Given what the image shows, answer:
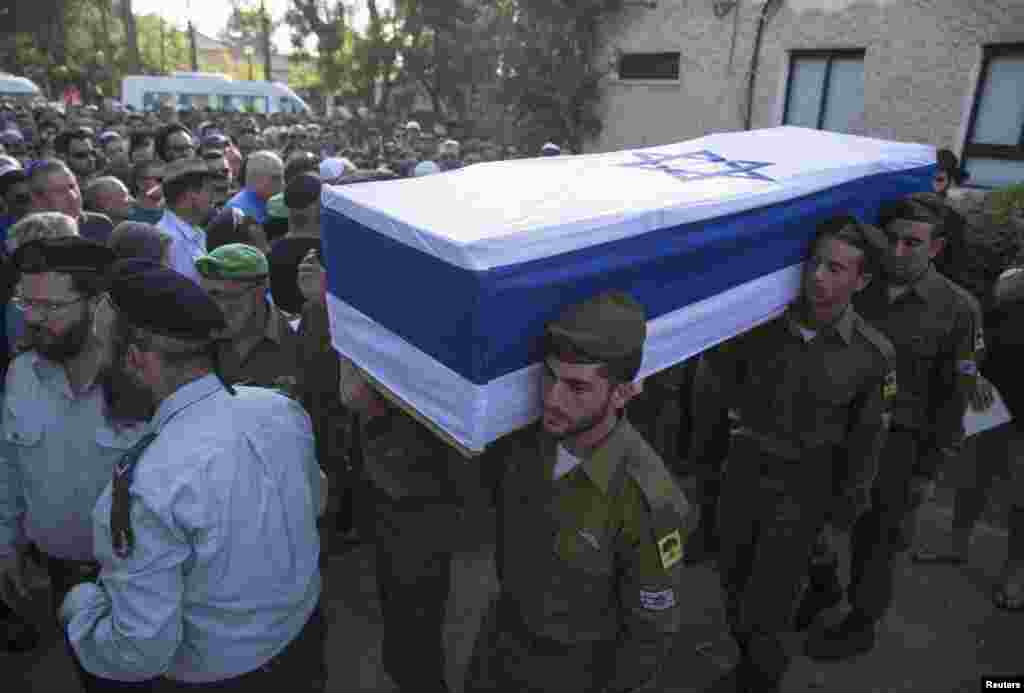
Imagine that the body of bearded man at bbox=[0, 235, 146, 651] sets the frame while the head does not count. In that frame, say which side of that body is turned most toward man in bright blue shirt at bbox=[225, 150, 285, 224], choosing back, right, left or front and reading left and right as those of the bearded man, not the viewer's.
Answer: back

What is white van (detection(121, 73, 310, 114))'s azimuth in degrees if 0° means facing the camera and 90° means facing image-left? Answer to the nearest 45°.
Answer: approximately 270°

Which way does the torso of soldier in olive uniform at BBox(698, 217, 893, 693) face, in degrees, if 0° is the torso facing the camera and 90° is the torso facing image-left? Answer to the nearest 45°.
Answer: approximately 45°

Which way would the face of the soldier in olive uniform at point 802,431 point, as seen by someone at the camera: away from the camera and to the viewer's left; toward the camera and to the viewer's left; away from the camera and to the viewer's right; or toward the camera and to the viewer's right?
toward the camera and to the viewer's left

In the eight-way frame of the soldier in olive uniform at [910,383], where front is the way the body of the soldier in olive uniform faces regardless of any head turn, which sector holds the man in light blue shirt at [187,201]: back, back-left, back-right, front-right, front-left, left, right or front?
front-right

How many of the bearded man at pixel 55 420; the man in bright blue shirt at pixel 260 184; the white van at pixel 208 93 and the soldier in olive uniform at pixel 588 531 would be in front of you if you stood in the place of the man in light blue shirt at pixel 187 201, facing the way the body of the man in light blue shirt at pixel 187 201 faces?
2

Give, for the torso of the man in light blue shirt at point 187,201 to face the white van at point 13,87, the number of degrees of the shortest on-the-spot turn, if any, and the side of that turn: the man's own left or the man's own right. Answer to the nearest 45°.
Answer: approximately 180°

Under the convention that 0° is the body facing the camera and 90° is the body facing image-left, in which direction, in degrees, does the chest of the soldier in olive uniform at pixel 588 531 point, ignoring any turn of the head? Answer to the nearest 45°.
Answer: approximately 45°

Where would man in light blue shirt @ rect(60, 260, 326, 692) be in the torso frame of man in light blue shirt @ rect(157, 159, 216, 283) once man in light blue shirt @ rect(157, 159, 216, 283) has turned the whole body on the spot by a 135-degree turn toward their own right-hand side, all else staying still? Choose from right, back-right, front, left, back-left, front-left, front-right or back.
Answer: back-left

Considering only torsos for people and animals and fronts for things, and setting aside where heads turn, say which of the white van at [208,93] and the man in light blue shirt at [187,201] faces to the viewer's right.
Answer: the white van

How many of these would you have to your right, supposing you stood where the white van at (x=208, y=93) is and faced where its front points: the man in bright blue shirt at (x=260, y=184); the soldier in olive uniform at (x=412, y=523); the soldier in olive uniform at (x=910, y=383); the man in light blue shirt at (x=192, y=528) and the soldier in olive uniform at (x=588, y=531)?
5

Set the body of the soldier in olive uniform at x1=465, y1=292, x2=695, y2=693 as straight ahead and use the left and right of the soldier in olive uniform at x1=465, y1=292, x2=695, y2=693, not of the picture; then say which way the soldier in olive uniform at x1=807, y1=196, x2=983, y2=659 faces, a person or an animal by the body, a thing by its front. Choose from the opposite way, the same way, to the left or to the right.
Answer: the same way

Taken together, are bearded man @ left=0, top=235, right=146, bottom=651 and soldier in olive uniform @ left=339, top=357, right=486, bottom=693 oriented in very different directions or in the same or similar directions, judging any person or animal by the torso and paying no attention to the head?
same or similar directions

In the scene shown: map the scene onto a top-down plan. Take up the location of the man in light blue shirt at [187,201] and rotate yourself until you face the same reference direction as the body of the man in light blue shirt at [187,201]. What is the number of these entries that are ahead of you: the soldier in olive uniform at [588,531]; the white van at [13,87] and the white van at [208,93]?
1

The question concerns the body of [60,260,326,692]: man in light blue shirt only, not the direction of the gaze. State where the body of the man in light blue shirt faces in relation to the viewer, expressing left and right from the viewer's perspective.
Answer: facing away from the viewer and to the left of the viewer

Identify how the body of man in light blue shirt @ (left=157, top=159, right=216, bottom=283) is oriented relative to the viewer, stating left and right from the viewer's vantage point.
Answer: facing the viewer

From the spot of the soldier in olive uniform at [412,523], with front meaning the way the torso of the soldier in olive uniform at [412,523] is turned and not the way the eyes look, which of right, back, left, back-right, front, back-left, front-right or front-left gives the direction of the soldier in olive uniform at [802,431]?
back-left
